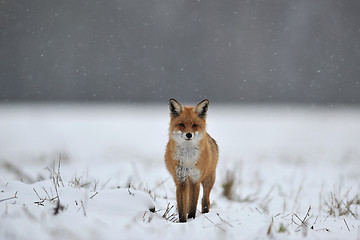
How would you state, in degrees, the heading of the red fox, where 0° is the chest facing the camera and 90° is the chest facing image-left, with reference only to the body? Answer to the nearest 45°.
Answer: approximately 0°
